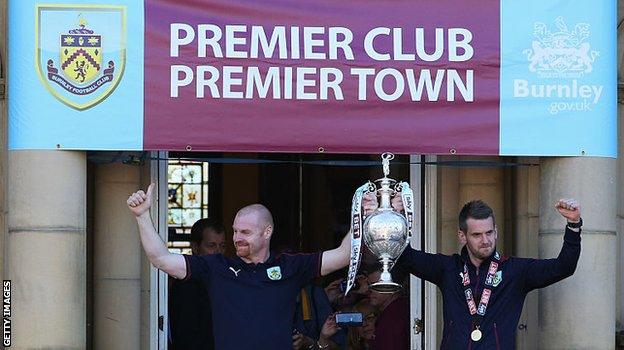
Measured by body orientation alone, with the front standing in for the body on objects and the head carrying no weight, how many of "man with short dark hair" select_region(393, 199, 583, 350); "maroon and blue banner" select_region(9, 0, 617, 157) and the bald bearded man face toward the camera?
3

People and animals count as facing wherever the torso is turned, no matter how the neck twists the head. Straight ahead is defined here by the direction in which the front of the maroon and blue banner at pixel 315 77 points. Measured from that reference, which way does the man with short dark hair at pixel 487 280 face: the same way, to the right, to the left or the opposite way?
the same way

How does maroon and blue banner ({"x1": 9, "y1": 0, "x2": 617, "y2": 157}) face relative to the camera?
toward the camera

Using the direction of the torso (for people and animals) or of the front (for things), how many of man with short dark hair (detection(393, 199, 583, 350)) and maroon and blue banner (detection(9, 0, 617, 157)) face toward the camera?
2

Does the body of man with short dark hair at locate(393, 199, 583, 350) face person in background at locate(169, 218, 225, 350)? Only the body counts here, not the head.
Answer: no

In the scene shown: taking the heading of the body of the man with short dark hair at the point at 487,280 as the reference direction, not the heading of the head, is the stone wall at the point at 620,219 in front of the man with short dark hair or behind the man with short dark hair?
behind

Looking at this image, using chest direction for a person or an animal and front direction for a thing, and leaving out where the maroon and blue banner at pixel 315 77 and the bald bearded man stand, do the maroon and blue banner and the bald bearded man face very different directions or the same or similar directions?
same or similar directions

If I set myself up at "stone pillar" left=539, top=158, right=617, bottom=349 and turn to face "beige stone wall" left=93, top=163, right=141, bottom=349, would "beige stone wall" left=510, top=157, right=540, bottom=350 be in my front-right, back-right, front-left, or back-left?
front-right

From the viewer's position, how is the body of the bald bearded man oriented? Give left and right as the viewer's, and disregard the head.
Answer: facing the viewer
